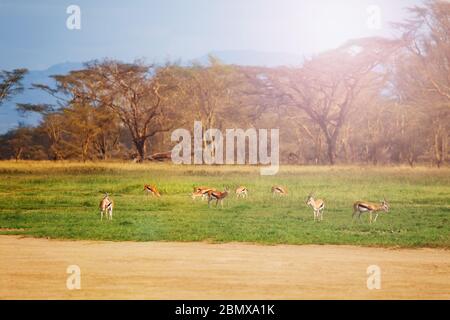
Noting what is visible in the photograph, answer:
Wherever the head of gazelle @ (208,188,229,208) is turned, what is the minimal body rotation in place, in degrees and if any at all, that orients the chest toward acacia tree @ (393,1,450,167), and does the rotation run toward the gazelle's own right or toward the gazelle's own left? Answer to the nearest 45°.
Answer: approximately 45° to the gazelle's own left

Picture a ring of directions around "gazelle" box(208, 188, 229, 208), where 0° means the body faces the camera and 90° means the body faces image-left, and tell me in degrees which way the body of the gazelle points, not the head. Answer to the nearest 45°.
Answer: approximately 270°
